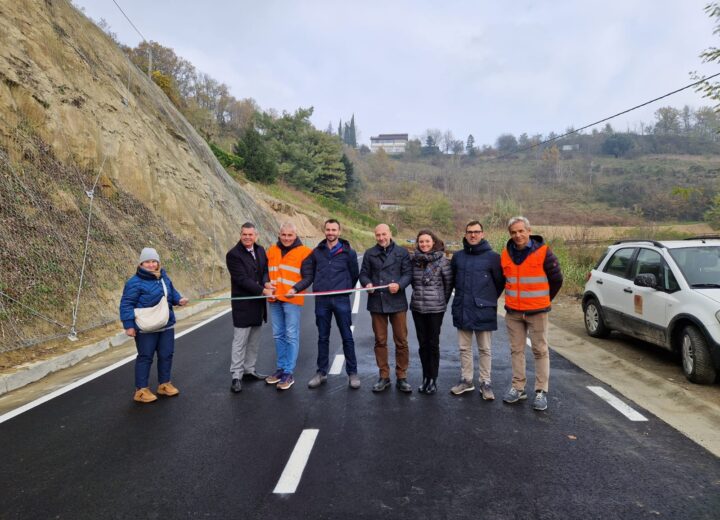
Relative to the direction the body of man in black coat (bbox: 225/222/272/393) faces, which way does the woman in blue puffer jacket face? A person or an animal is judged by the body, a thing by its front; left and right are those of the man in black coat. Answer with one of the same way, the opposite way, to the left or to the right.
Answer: the same way

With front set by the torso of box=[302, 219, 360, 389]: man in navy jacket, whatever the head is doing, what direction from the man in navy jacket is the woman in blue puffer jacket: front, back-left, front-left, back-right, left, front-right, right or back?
right

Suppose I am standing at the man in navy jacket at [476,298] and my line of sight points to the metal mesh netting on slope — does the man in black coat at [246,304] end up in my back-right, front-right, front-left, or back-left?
front-left

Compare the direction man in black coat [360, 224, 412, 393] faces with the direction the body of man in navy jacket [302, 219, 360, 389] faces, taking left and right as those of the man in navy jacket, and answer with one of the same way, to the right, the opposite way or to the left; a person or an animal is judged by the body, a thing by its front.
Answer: the same way

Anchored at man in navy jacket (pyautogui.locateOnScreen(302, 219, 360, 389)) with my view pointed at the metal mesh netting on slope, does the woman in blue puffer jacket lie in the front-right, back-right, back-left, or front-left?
front-left

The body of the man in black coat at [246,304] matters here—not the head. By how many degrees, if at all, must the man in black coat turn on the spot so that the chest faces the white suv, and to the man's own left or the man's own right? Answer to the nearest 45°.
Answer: approximately 45° to the man's own left

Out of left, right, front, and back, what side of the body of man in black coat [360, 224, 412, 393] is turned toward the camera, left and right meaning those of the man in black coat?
front

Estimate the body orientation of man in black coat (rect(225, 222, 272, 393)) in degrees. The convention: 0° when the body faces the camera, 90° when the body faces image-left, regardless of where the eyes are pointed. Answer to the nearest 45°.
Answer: approximately 315°

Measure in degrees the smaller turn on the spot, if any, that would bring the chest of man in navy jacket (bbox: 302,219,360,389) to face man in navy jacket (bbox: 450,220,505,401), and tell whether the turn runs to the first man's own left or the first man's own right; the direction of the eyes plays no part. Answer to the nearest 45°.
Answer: approximately 90° to the first man's own left

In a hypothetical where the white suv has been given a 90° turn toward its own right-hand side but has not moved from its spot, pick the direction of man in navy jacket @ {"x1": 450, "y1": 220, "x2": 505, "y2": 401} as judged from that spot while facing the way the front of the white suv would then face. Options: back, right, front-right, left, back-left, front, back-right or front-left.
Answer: front

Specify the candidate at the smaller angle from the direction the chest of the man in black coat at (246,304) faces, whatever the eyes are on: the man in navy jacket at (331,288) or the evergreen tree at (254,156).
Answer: the man in navy jacket

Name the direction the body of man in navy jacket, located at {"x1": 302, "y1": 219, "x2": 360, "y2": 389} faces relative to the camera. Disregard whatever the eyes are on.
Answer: toward the camera

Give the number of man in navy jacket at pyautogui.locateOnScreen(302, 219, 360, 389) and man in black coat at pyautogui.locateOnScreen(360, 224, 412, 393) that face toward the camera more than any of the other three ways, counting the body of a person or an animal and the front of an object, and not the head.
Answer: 2

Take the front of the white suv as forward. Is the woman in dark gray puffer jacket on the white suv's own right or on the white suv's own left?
on the white suv's own right
